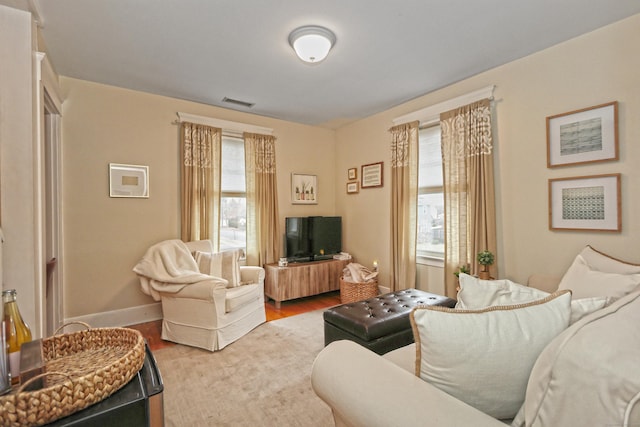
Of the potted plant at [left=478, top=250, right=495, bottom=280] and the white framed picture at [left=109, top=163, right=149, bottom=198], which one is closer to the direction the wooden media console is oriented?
the potted plant

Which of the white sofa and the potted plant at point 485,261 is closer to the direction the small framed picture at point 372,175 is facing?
the white sofa

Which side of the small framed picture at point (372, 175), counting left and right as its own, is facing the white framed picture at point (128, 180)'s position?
front

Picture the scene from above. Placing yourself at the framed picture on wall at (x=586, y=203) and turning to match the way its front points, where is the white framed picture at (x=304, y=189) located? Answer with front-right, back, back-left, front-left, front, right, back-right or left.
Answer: front-right

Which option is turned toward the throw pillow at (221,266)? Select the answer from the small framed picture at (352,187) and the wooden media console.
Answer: the small framed picture

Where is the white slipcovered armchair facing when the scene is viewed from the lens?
facing the viewer and to the right of the viewer

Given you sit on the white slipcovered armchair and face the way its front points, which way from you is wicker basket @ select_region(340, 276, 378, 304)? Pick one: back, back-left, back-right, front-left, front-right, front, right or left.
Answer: front-left

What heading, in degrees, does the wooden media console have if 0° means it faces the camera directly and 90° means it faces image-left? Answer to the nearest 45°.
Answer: approximately 315°

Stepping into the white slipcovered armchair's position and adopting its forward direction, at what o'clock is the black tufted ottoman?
The black tufted ottoman is roughly at 12 o'clock from the white slipcovered armchair.

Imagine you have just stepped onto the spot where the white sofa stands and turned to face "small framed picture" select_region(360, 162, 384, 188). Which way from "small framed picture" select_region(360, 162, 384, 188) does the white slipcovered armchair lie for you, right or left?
left

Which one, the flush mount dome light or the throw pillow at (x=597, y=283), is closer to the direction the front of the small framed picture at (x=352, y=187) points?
the flush mount dome light
